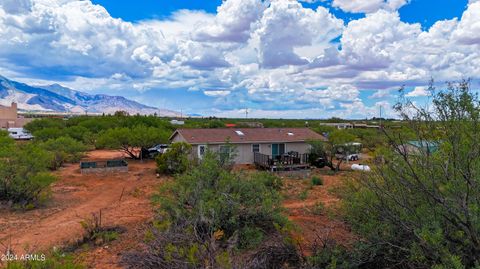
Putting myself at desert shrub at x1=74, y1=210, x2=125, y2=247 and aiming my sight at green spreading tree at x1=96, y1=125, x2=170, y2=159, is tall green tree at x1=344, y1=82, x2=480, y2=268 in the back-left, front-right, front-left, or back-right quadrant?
back-right

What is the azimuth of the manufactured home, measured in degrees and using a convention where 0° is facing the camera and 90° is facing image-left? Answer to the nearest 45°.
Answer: approximately 0°

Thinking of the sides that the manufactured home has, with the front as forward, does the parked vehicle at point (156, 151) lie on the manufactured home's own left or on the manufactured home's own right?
on the manufactured home's own right

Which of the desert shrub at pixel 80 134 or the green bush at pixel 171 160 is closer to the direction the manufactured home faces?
the green bush

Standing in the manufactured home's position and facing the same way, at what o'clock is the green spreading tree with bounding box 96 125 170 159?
The green spreading tree is roughly at 3 o'clock from the manufactured home.

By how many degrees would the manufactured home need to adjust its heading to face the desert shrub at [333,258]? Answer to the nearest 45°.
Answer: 0° — it already faces it

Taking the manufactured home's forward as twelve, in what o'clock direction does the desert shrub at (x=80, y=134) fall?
The desert shrub is roughly at 4 o'clock from the manufactured home.

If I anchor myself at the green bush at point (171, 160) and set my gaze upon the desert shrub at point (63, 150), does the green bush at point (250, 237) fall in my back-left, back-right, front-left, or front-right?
back-left

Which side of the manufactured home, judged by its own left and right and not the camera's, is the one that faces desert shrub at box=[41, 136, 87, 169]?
right
